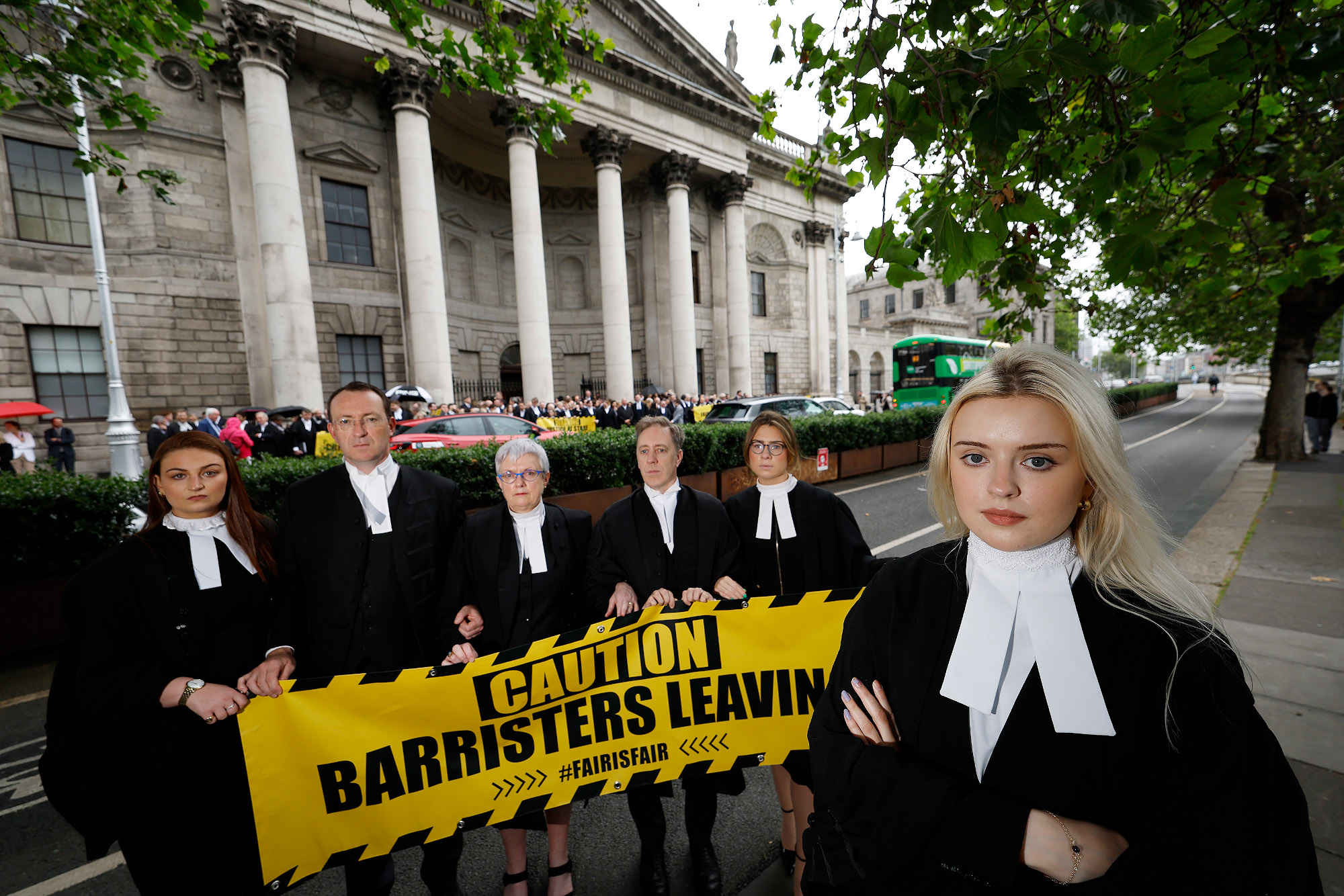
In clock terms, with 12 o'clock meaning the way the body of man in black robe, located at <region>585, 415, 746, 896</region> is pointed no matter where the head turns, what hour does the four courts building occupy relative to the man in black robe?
The four courts building is roughly at 5 o'clock from the man in black robe.

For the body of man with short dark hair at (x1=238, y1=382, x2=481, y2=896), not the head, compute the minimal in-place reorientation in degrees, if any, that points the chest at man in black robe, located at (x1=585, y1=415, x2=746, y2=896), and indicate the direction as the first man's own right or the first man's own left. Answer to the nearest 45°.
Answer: approximately 90° to the first man's own left

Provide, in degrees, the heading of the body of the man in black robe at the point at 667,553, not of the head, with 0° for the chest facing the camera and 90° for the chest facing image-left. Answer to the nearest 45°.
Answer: approximately 0°

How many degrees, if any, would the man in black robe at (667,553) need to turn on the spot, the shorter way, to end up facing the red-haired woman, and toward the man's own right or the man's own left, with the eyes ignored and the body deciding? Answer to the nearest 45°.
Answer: approximately 90° to the man's own right

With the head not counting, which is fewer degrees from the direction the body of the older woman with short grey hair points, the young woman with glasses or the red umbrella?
the young woman with glasses

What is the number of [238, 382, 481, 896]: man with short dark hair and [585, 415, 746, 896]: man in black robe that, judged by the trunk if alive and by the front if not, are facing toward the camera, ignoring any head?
2

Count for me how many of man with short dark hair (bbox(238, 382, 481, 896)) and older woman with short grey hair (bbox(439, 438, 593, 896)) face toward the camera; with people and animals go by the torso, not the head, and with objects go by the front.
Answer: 2

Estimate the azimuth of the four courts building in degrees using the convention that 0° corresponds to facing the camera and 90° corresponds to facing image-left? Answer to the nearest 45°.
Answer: approximately 315°

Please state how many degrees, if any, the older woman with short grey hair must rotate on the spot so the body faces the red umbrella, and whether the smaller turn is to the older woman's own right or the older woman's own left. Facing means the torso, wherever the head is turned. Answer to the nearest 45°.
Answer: approximately 135° to the older woman's own right

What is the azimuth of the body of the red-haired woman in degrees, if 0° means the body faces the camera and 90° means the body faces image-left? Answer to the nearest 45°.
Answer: approximately 315°
